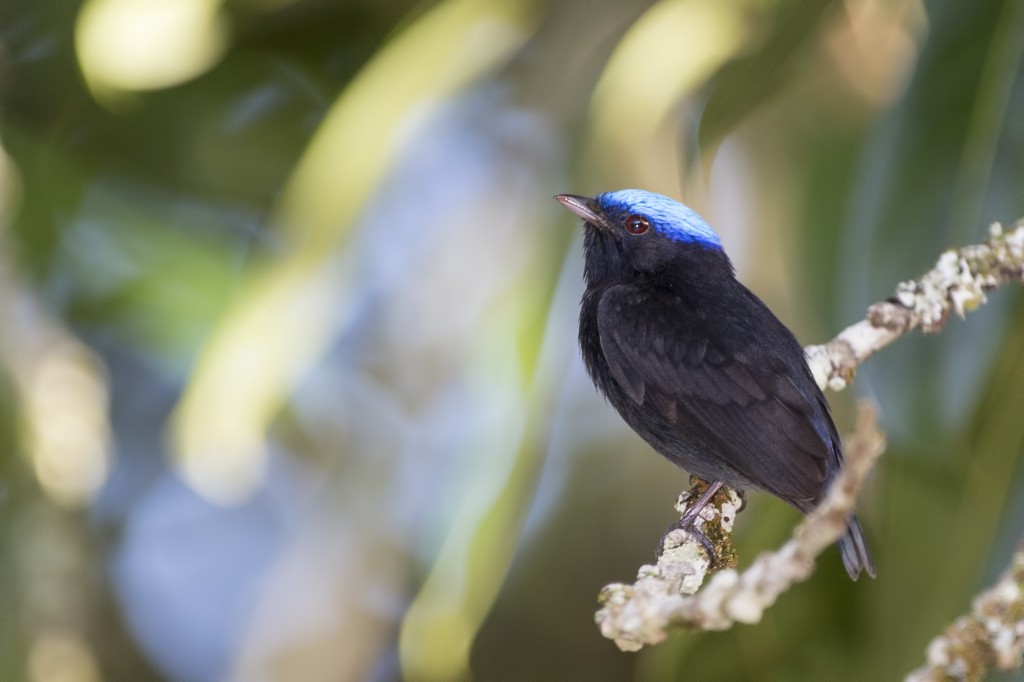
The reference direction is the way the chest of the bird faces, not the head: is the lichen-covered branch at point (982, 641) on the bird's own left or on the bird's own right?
on the bird's own left

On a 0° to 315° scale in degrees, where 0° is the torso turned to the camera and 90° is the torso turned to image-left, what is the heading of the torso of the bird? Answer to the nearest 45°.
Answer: approximately 90°
